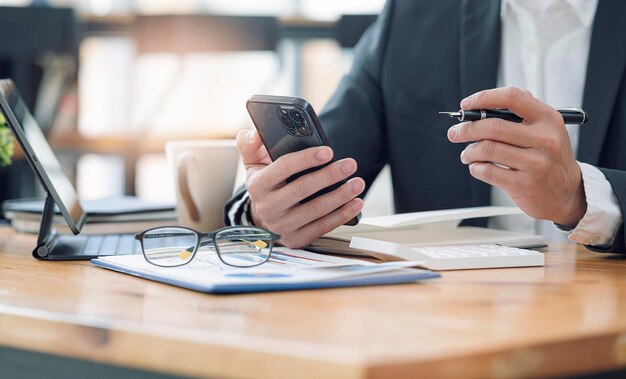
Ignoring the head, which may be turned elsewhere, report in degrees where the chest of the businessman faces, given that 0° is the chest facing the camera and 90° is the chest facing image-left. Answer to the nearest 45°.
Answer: approximately 0°

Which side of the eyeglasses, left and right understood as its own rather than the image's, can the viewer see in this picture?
front

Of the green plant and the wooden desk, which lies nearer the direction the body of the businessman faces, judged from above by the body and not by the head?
the wooden desk

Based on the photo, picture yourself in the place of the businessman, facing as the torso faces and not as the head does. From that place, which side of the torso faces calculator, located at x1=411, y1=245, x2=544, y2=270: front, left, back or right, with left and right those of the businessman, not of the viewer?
front

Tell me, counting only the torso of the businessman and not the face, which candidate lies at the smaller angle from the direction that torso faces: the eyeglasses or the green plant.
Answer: the eyeglasses

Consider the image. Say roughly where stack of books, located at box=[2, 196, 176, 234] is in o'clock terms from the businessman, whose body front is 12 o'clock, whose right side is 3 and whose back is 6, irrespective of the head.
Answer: The stack of books is roughly at 2 o'clock from the businessman.

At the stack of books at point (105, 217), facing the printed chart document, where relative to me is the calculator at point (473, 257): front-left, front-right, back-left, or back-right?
front-left

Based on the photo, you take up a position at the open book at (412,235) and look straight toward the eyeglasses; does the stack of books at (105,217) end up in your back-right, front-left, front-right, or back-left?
front-right

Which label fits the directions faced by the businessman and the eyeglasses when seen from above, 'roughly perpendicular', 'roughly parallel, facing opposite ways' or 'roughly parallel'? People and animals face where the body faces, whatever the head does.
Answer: roughly parallel

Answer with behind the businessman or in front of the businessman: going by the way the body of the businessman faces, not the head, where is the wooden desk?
in front
